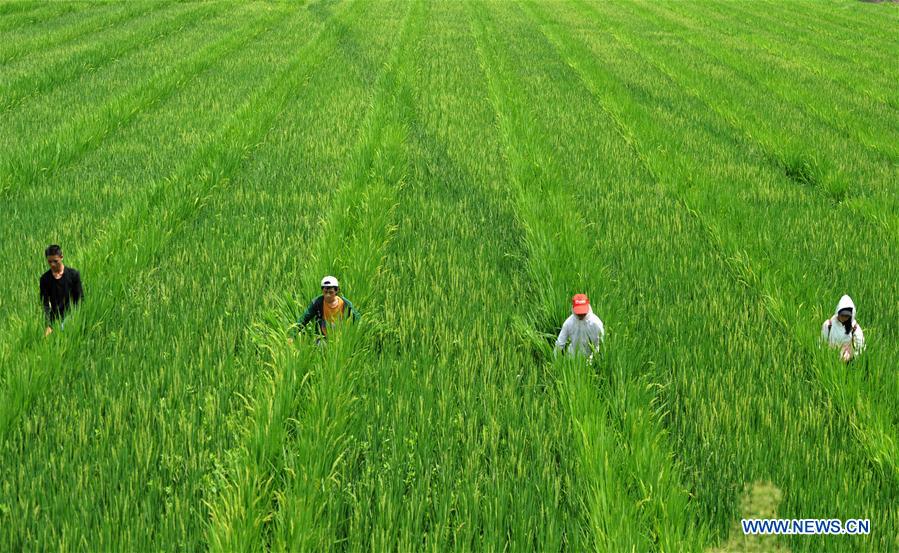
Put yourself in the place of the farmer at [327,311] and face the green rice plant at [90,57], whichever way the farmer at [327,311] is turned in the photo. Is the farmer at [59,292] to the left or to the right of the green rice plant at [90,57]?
left

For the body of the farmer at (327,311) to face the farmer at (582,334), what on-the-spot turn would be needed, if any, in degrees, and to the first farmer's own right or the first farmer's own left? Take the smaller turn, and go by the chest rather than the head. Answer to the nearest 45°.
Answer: approximately 90° to the first farmer's own left

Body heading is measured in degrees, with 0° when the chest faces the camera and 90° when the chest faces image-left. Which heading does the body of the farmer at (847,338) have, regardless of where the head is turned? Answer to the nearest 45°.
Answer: approximately 0°

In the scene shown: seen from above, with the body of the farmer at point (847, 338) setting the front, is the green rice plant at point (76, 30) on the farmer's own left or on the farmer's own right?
on the farmer's own right

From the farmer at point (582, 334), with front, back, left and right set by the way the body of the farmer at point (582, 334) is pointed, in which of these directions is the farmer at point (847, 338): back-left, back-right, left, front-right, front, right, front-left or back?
left

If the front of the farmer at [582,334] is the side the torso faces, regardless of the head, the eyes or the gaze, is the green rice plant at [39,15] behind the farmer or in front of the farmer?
behind

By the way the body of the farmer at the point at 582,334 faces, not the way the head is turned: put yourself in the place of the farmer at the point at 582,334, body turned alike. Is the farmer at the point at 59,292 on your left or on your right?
on your right

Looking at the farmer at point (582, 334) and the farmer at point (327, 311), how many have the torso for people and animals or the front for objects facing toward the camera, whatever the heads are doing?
2
